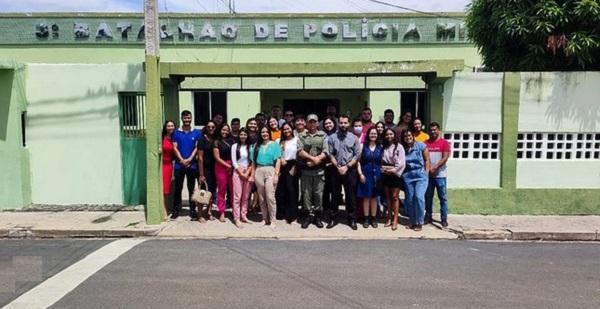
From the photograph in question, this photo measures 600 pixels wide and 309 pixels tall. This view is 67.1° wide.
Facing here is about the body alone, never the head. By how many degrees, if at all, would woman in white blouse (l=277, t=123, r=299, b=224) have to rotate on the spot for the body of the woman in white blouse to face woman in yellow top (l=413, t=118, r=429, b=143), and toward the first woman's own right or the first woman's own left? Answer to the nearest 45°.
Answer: approximately 90° to the first woman's own left

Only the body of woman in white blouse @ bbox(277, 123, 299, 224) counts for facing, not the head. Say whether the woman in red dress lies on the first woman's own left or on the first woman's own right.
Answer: on the first woman's own right

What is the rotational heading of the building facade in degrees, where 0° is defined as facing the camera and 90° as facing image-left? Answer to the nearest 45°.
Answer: approximately 0°

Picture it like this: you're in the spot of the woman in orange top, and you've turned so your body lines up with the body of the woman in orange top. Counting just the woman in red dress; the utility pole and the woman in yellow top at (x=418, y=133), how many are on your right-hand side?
2

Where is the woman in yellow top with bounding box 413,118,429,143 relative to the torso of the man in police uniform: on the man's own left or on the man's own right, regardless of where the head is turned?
on the man's own left
